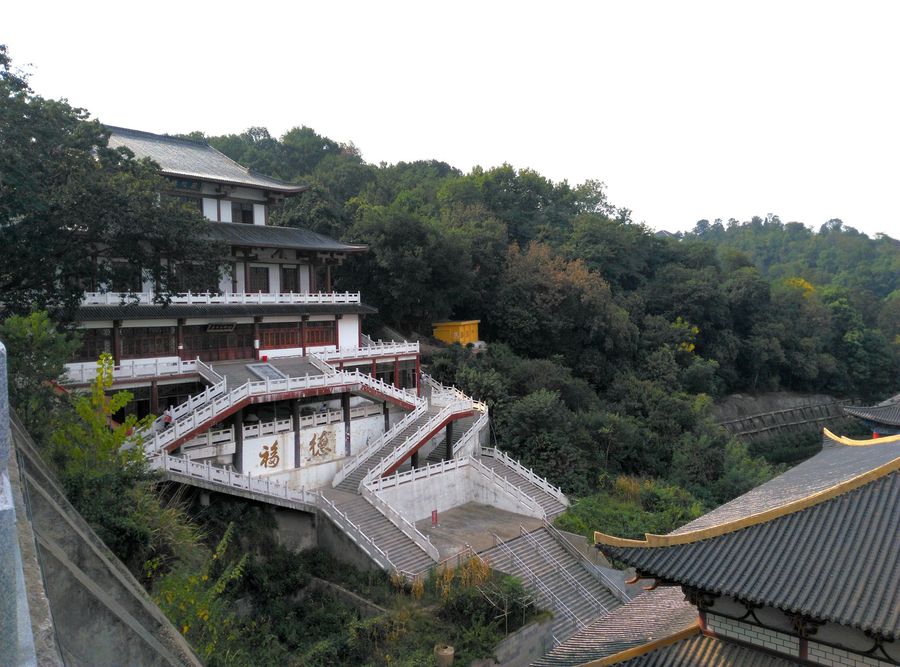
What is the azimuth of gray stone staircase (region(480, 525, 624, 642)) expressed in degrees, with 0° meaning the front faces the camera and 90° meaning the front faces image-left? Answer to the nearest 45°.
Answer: approximately 315°

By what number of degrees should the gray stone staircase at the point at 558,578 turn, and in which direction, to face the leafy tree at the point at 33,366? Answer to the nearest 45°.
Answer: approximately 90° to its right

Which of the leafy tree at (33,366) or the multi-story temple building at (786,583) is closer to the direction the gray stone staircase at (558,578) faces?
the multi-story temple building

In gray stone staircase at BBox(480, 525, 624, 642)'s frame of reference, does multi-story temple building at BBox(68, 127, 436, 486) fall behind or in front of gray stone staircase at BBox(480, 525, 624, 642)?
behind

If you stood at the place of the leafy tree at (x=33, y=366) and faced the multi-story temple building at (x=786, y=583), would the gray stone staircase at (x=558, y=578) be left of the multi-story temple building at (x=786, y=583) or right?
left

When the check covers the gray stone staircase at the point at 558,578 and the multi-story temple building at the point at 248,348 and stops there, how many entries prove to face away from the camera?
0
